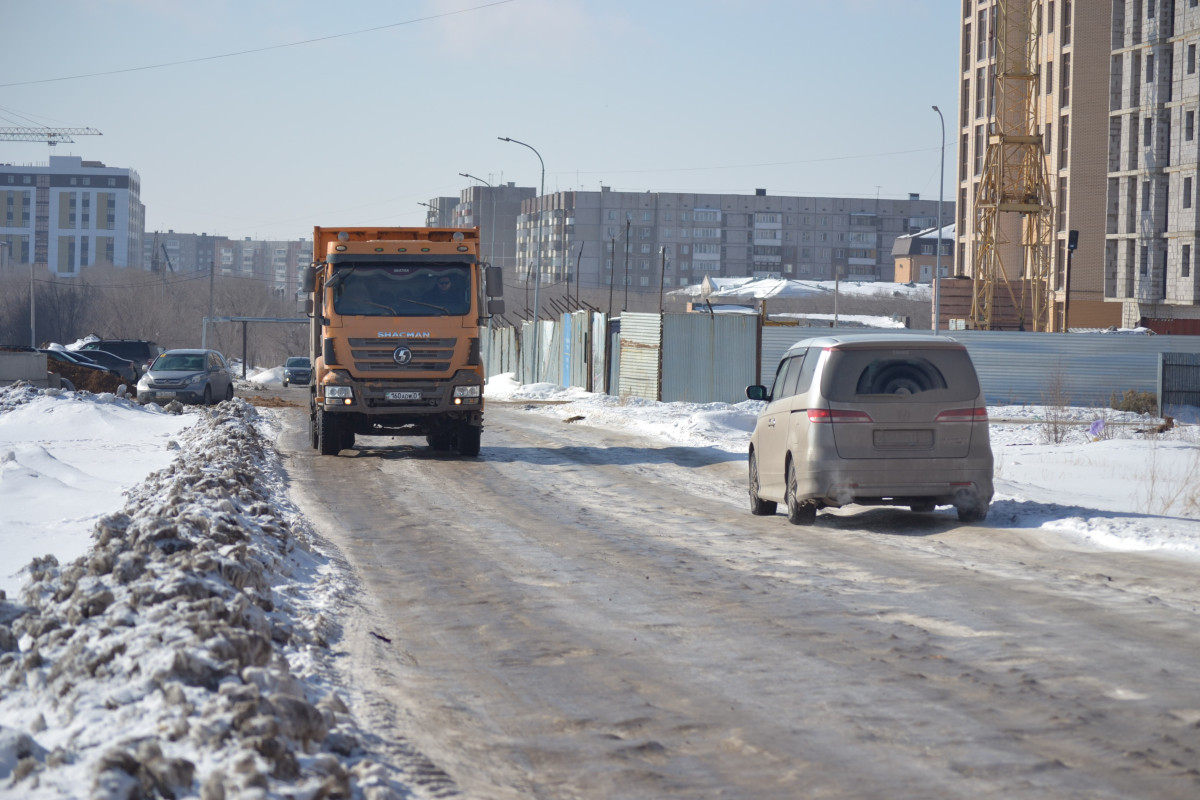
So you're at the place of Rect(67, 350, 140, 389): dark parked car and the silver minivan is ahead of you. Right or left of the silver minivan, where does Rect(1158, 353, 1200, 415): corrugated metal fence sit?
left

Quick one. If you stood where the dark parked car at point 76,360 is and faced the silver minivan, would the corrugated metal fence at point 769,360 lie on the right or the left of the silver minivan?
left

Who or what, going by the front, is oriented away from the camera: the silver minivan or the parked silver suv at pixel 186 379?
the silver minivan

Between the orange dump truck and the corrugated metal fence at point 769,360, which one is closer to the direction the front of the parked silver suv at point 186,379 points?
the orange dump truck

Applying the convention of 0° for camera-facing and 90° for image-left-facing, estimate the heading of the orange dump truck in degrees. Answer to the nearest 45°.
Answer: approximately 0°

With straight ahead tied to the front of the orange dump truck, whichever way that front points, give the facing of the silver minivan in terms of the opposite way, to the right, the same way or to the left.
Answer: the opposite way

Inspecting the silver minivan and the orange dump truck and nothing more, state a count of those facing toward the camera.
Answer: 1

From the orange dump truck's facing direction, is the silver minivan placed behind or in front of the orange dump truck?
in front

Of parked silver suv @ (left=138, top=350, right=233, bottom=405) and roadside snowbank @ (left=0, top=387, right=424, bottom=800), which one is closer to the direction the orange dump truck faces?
the roadside snowbank

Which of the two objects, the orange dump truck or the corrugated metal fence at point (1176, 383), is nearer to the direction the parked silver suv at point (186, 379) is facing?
the orange dump truck

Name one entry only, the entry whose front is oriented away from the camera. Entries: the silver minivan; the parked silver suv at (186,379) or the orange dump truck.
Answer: the silver minivan

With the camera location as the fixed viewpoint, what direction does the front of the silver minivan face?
facing away from the viewer

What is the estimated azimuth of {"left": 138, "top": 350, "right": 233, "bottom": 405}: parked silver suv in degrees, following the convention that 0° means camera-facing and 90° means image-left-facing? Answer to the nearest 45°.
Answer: approximately 45°
